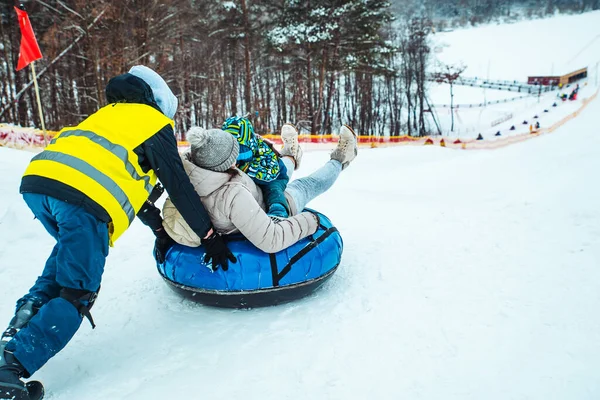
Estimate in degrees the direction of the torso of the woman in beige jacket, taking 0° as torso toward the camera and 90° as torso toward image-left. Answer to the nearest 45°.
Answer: approximately 225°

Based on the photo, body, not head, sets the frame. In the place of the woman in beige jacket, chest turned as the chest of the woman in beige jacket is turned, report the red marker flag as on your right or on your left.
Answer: on your left

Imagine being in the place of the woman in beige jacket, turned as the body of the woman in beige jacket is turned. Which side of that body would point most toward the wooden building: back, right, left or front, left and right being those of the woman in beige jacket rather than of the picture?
front
